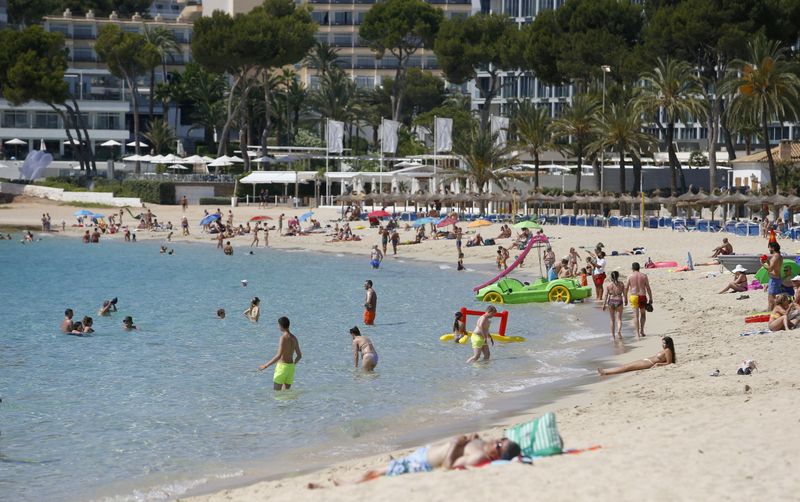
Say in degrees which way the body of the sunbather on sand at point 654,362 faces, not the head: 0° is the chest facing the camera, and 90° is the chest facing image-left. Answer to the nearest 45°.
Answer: approximately 90°

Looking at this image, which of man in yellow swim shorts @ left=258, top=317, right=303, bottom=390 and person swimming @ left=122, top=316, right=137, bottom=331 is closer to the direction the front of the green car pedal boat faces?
the person swimming

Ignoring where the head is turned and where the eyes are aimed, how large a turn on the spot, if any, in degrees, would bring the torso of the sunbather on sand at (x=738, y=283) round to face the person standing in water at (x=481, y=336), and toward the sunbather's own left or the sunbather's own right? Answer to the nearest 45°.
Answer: approximately 45° to the sunbather's own left

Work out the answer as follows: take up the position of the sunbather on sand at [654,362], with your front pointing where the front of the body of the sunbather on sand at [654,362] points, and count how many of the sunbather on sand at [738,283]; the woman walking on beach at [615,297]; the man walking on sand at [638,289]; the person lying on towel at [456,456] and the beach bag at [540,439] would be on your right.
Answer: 3

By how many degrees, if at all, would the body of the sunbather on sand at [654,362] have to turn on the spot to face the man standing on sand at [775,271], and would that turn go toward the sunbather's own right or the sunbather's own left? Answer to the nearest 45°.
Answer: approximately 135° to the sunbather's own right

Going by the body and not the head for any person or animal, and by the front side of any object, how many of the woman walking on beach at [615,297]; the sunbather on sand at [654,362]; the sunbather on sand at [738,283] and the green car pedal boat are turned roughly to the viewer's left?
3

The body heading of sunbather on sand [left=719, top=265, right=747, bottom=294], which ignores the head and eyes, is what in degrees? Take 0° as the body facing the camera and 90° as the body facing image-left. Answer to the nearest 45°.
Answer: approximately 90°
